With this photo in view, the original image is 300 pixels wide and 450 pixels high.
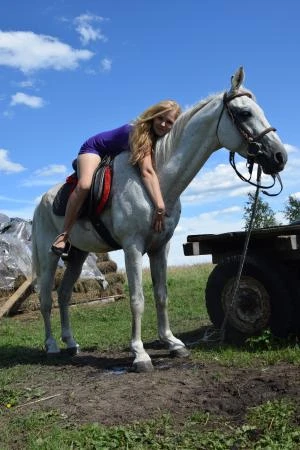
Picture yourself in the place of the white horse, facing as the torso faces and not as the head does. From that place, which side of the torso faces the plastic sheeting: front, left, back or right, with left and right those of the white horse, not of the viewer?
back

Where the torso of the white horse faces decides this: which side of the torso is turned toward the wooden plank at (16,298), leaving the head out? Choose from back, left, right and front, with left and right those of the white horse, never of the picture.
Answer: back

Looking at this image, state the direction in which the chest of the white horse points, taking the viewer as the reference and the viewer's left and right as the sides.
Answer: facing the viewer and to the right of the viewer

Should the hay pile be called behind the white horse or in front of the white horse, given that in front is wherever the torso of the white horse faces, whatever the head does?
behind
